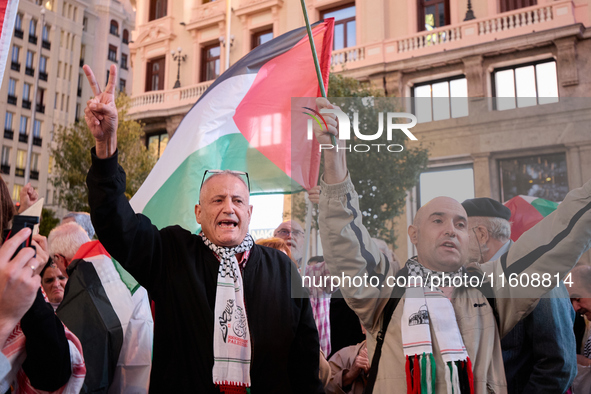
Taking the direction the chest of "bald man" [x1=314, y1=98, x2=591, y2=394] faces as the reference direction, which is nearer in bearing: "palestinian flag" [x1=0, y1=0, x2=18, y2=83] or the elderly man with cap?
the palestinian flag

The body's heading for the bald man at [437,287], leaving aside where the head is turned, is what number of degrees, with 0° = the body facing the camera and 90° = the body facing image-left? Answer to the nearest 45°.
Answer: approximately 0°

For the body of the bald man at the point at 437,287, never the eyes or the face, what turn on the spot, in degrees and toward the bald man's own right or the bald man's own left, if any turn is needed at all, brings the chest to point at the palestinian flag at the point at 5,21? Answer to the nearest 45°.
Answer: approximately 90° to the bald man's own right

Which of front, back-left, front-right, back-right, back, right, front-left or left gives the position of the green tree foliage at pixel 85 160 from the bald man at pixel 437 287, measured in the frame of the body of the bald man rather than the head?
back-right

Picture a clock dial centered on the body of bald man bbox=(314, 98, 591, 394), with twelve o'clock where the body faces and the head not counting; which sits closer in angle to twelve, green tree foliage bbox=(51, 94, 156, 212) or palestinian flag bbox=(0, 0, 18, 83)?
the palestinian flag

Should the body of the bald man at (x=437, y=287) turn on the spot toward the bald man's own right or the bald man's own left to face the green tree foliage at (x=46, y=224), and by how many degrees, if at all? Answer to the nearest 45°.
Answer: approximately 135° to the bald man's own right
